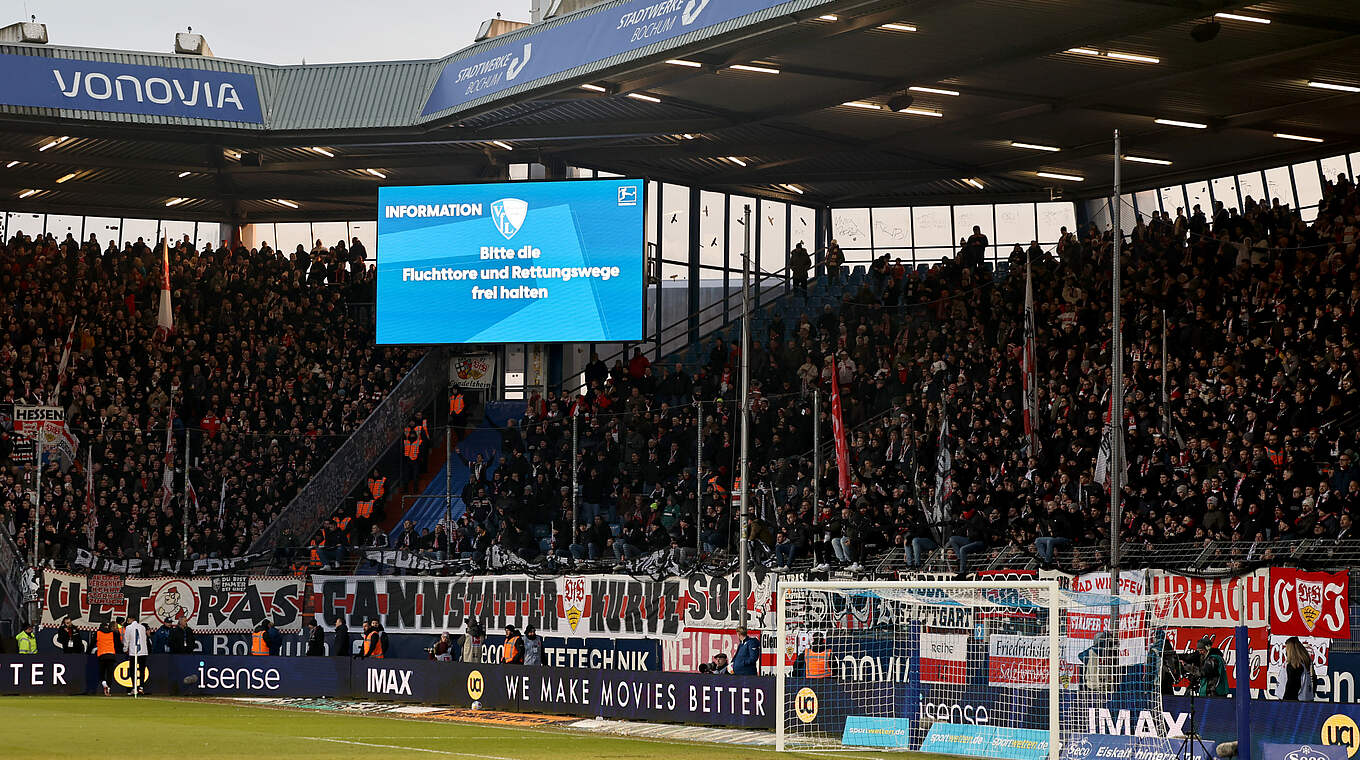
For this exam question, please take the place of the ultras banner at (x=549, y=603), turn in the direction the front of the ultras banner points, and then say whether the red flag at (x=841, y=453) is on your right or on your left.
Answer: on your left

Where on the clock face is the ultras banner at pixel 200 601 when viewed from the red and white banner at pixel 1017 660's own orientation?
The ultras banner is roughly at 4 o'clock from the red and white banner.

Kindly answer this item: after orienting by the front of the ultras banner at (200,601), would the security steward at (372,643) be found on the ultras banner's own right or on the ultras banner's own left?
on the ultras banner's own left

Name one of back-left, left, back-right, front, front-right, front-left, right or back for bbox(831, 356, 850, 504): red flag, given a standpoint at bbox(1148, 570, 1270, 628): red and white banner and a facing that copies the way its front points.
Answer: back-right

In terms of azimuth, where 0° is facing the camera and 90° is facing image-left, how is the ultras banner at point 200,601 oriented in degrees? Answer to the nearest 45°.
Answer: approximately 0°

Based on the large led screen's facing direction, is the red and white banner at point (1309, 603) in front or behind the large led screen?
in front
